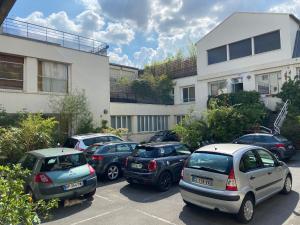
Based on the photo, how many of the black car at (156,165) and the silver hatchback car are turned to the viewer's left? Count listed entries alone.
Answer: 0

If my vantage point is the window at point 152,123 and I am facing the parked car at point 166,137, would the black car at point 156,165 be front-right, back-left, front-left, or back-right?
front-right

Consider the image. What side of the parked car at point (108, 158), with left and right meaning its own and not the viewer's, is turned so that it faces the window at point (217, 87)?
front

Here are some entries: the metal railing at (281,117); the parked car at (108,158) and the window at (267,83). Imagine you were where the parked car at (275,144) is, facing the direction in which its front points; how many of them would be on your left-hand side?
1

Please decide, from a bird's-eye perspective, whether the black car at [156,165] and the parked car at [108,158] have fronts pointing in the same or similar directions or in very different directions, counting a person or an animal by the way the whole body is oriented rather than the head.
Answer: same or similar directions

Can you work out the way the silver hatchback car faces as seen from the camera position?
facing away from the viewer and to the right of the viewer

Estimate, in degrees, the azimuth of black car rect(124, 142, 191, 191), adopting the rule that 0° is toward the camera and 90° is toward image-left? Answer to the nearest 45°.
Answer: approximately 225°

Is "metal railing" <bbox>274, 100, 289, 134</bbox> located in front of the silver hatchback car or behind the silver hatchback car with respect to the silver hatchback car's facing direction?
in front

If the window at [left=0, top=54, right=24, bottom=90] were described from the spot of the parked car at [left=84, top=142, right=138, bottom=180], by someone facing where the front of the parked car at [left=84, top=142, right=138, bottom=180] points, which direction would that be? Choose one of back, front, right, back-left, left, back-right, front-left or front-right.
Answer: left

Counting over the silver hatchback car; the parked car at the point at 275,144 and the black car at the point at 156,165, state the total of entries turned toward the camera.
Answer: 0

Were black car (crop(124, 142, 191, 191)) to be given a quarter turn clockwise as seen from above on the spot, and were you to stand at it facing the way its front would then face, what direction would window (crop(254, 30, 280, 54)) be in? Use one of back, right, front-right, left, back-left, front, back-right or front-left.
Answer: left

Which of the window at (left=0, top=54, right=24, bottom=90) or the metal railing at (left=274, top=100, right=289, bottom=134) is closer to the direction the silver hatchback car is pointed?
the metal railing

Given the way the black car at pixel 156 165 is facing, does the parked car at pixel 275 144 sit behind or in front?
in front

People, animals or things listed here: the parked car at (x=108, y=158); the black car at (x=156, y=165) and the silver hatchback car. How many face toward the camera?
0

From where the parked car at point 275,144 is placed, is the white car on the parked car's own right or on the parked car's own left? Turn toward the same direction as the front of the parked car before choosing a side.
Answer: on the parked car's own left

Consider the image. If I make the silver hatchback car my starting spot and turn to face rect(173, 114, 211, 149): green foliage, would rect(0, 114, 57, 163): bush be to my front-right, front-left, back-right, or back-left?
front-left

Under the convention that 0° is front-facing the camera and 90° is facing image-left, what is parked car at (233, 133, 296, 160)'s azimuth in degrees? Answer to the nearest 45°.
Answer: approximately 135°

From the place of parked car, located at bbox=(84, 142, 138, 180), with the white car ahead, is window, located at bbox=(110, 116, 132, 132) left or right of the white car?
right
